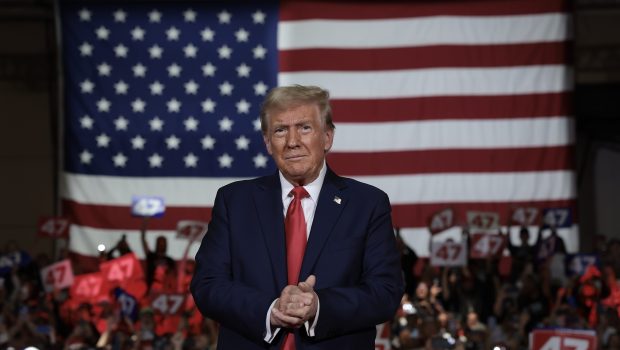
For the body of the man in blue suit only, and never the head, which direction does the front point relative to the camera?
toward the camera

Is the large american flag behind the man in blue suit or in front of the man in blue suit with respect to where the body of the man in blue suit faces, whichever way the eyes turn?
behind

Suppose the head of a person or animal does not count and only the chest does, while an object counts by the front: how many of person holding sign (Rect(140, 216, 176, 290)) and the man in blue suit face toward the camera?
2

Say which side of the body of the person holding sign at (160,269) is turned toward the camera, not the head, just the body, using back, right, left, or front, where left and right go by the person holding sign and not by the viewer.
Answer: front

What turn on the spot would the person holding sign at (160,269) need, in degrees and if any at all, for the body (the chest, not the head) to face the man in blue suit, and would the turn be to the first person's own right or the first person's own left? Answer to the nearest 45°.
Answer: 0° — they already face them

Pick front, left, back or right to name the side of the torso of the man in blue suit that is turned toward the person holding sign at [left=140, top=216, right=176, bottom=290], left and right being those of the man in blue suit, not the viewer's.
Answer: back
